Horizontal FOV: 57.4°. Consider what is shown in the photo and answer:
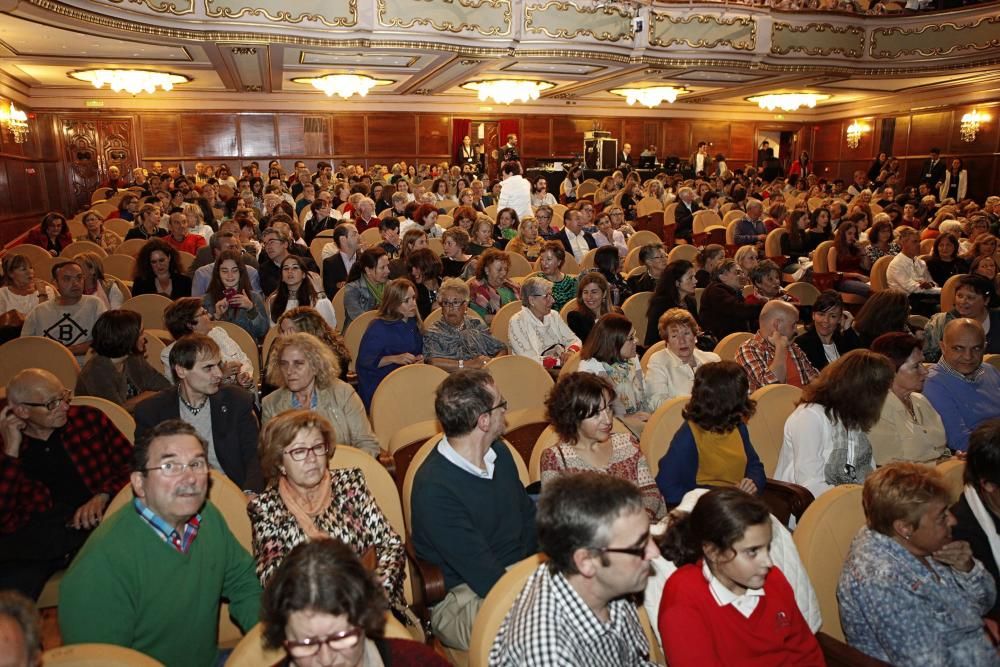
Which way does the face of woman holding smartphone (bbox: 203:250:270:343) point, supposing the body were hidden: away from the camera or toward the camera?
toward the camera

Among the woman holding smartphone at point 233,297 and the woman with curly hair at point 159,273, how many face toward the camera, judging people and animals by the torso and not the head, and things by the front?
2

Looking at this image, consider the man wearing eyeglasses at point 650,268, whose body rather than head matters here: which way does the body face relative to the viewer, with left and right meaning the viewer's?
facing the viewer and to the right of the viewer

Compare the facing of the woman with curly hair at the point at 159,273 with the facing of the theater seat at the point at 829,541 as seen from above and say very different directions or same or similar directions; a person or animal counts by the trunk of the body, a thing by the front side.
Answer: same or similar directions

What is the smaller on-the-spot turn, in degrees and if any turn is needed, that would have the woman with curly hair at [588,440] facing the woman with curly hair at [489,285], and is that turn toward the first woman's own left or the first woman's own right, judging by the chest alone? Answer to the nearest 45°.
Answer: approximately 135° to the first woman's own left

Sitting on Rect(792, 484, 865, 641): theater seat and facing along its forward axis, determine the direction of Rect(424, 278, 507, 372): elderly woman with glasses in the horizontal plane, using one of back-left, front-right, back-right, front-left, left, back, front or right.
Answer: back

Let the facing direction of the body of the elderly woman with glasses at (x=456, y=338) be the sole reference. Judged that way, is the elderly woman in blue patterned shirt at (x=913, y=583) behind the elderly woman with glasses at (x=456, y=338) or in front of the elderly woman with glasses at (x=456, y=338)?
in front

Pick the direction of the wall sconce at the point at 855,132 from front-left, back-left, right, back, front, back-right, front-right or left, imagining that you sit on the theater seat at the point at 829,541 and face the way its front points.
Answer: back-left

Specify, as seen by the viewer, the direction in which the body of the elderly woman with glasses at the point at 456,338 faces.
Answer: toward the camera

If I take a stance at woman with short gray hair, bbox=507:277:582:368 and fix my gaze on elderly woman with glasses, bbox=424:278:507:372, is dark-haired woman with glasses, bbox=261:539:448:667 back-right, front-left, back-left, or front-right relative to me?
front-left

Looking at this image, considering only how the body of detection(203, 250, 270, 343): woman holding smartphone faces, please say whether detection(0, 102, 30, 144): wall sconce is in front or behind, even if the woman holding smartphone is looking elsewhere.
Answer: behind

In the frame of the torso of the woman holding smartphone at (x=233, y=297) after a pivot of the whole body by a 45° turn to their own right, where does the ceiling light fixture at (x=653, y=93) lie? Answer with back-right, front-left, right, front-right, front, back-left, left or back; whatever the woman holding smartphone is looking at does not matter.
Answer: back

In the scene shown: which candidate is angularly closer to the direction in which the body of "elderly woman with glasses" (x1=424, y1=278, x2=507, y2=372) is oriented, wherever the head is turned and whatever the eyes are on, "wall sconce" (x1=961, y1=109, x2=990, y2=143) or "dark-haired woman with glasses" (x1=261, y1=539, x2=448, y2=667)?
the dark-haired woman with glasses

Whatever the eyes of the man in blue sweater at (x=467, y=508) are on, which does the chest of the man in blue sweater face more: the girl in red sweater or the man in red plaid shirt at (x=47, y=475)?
the girl in red sweater

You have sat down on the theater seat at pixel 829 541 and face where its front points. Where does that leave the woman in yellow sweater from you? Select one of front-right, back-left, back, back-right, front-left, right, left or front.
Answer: back

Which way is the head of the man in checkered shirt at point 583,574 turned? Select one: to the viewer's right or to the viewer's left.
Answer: to the viewer's right

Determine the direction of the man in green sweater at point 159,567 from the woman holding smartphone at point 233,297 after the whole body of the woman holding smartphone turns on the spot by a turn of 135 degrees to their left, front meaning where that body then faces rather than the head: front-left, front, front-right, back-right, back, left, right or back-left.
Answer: back-right
